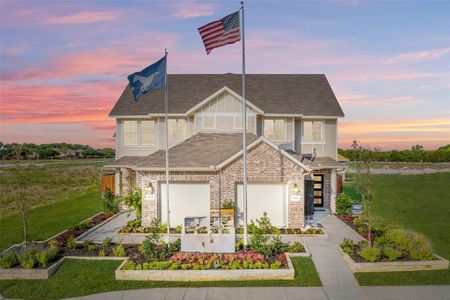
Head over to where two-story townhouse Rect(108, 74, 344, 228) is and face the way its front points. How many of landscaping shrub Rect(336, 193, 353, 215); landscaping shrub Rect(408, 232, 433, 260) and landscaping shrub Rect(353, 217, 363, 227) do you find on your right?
0

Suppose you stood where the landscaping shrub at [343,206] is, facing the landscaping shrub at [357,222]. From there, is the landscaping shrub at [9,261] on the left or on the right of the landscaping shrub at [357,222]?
right

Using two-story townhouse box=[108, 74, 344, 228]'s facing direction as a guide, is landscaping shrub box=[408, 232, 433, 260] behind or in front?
in front

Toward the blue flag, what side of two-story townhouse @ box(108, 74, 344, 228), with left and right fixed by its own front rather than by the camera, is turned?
front

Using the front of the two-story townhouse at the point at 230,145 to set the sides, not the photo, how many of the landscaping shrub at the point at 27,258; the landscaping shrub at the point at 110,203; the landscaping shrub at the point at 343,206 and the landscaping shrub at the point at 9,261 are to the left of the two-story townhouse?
1

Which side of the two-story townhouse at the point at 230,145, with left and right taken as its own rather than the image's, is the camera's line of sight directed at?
front

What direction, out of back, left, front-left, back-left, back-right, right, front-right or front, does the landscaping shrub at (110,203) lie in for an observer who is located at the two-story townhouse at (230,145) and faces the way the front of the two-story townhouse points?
right

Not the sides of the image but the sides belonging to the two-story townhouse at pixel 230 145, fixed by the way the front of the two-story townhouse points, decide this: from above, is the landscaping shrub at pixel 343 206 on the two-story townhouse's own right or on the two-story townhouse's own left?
on the two-story townhouse's own left

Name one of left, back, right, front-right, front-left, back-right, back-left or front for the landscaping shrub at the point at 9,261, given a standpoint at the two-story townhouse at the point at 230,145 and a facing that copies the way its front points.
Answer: front-right

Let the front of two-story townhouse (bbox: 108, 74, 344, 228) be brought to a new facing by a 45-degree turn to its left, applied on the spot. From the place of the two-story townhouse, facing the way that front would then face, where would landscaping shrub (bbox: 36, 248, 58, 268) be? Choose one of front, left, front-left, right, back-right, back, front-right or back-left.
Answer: right

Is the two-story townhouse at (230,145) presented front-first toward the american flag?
yes

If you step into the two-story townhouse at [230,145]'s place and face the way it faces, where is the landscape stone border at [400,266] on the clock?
The landscape stone border is roughly at 11 o'clock from the two-story townhouse.

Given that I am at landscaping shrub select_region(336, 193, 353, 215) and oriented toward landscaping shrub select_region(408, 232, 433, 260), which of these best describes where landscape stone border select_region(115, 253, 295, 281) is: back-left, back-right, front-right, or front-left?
front-right

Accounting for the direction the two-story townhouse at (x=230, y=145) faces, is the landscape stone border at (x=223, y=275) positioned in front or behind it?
in front
